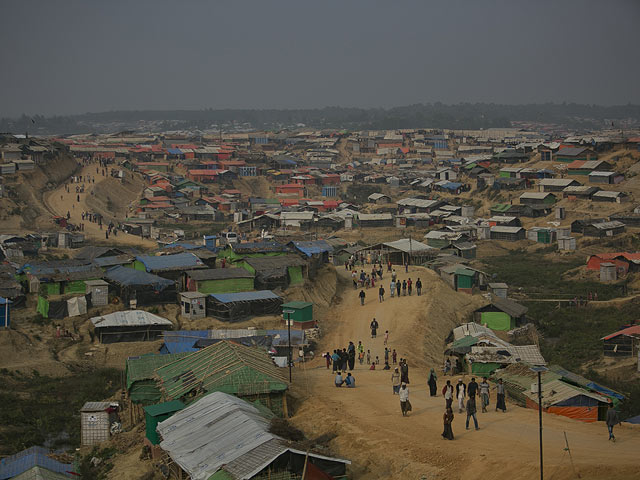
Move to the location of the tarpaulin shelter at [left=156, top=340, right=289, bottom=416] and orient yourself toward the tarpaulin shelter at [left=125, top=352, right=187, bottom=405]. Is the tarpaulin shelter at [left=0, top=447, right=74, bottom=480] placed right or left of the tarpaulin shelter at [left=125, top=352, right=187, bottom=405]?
left

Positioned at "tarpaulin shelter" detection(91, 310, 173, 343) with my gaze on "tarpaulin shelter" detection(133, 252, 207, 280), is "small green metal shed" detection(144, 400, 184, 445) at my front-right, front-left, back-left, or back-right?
back-right

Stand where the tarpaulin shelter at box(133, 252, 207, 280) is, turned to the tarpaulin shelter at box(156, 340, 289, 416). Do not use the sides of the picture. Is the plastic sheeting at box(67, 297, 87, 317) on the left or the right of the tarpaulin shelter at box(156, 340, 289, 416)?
right
